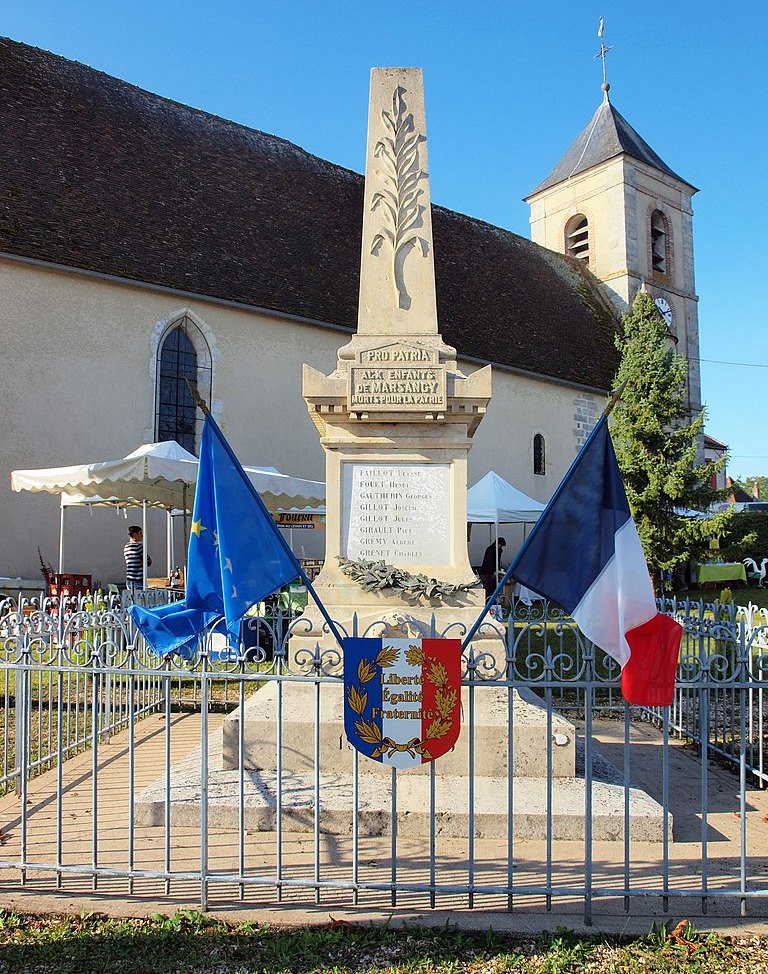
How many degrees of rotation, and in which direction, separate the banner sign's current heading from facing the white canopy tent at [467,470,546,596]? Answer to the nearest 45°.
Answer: approximately 90° to its left

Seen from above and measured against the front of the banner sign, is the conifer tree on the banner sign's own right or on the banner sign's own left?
on the banner sign's own left

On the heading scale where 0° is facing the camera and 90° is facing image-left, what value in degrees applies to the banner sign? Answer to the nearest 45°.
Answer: approximately 0°

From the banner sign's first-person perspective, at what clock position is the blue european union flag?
The blue european union flag is roughly at 12 o'clock from the banner sign.

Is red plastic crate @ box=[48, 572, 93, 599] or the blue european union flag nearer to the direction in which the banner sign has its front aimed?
the blue european union flag

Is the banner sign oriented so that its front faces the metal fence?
yes
